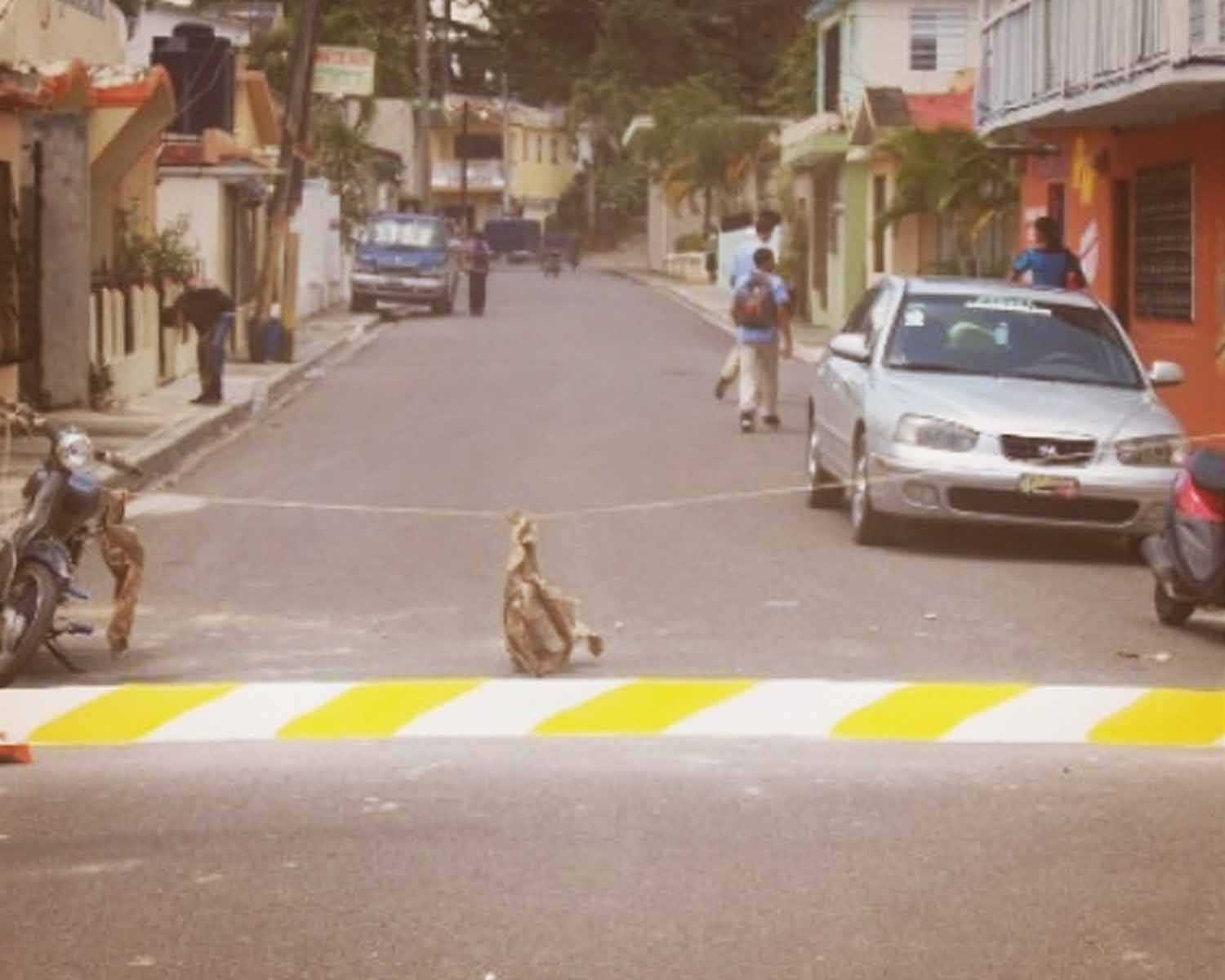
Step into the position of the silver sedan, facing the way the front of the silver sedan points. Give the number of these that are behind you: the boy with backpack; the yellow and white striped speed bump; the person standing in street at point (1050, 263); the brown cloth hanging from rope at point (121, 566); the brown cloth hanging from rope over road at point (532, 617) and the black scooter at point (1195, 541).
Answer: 2

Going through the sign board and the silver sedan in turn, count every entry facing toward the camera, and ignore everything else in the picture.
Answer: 2

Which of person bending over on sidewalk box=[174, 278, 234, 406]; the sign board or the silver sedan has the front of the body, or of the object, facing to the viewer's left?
the person bending over on sidewalk

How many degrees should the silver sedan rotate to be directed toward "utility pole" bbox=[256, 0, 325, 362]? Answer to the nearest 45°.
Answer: approximately 135° to its right

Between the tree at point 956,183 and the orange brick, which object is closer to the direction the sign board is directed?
the orange brick

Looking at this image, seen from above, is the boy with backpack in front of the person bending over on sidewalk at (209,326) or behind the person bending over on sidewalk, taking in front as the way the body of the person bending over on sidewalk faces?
behind

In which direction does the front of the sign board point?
toward the camera

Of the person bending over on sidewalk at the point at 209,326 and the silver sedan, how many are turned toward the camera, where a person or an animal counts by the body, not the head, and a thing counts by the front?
1

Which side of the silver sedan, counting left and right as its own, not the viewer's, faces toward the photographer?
front

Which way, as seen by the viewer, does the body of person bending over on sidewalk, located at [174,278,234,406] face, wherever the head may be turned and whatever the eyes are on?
to the viewer's left

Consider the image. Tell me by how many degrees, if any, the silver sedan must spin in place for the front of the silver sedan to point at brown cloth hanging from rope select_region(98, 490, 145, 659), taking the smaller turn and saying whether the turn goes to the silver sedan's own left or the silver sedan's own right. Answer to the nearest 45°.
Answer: approximately 45° to the silver sedan's own right

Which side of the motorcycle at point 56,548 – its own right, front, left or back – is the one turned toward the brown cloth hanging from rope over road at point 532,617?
left

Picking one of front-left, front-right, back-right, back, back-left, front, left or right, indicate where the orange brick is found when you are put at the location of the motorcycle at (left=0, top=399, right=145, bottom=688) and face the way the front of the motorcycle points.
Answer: front-left

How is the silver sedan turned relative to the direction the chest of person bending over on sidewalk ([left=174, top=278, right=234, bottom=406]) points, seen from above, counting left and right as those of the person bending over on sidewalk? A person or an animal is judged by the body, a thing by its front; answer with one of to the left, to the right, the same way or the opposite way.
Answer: to the left

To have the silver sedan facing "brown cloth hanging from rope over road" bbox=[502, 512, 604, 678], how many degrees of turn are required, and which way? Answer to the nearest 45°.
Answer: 0° — it already faces it

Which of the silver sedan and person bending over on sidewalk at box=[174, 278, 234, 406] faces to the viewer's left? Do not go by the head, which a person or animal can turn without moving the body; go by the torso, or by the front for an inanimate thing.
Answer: the person bending over on sidewalk
